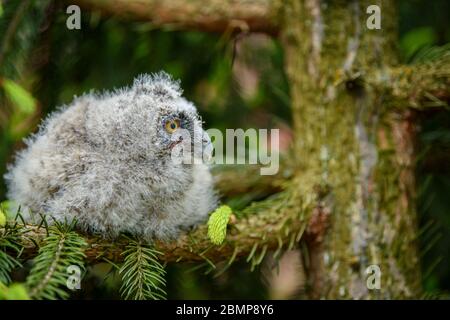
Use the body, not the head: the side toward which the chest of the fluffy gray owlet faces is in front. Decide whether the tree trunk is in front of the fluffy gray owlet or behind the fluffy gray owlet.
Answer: in front

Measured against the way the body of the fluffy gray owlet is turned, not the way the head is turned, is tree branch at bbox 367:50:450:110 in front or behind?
in front

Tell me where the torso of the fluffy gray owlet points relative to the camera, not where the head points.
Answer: to the viewer's right
